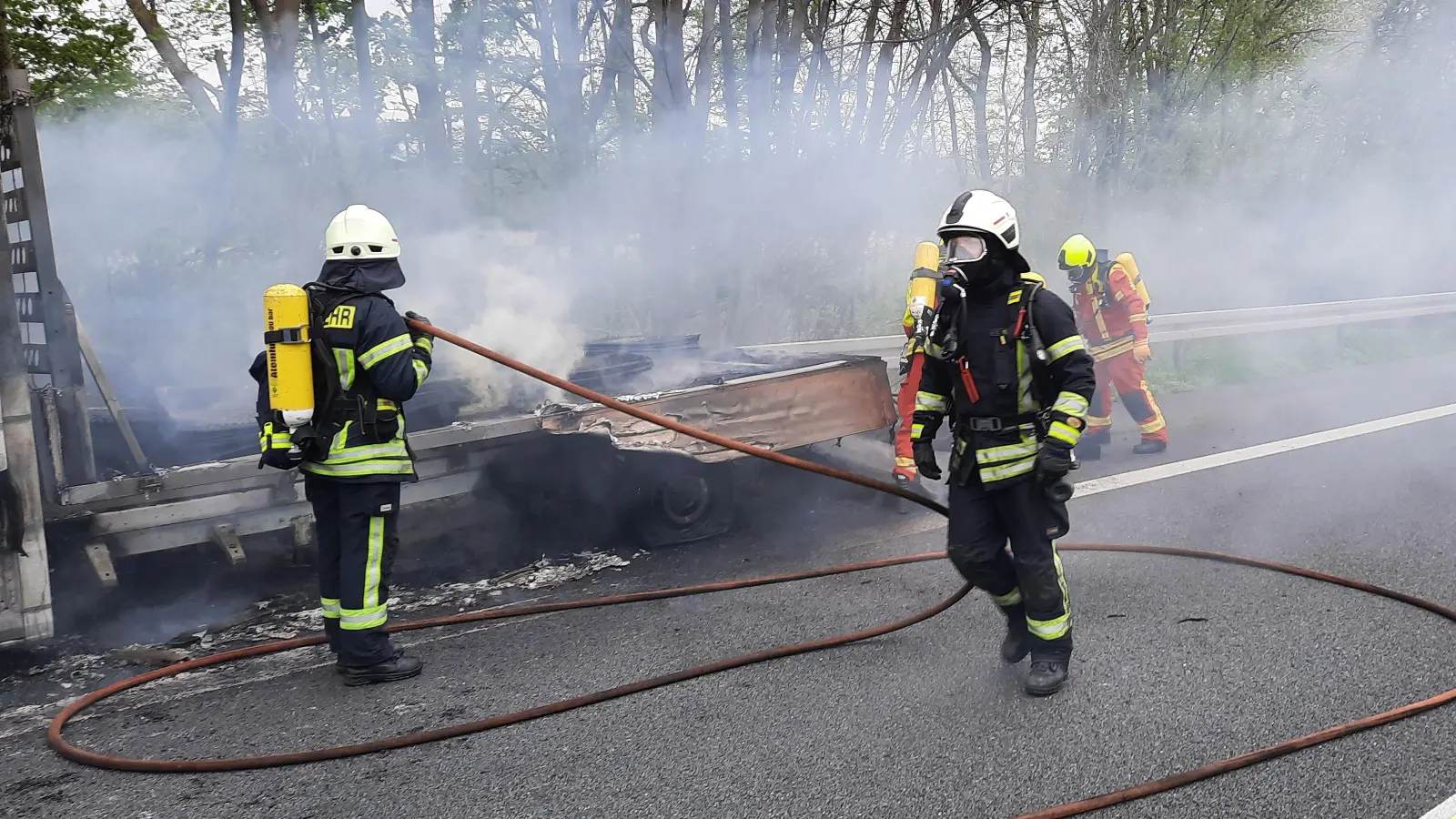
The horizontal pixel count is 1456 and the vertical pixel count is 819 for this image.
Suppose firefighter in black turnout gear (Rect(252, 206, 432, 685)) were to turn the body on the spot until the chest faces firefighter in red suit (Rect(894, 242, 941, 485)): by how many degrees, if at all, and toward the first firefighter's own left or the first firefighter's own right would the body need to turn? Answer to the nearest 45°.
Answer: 0° — they already face them

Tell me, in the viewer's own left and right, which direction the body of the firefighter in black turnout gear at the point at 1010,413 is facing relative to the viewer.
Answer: facing the viewer and to the left of the viewer

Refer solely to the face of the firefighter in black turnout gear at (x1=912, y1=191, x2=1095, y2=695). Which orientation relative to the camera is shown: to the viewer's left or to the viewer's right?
to the viewer's left

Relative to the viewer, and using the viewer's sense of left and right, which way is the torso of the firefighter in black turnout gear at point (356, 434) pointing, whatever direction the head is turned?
facing away from the viewer and to the right of the viewer

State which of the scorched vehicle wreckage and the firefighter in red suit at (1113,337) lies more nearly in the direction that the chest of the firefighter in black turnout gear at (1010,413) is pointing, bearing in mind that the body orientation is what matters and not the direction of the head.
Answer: the scorched vehicle wreckage

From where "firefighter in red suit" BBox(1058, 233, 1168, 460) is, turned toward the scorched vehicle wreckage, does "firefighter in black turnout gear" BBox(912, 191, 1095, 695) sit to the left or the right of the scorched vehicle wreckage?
left

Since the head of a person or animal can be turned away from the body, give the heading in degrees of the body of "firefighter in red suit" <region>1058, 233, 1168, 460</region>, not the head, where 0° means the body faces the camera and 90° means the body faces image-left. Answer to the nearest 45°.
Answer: approximately 45°

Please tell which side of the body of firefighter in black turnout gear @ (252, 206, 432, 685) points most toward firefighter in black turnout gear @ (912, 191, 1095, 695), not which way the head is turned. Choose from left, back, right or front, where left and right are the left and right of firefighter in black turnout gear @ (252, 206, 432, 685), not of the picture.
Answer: right

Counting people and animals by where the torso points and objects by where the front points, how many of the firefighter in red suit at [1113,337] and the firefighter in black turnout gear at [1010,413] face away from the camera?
0

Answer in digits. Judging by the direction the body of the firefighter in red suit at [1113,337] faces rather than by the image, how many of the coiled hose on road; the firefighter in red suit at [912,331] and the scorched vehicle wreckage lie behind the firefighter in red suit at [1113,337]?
0

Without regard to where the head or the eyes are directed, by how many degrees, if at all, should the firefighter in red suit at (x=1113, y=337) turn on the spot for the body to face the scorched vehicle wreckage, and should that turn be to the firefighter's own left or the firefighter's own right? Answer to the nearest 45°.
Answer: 0° — they already face it

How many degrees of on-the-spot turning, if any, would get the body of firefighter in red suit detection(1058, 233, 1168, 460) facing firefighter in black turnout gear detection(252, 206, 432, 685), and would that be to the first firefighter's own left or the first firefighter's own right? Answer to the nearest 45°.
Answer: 0° — they already face them

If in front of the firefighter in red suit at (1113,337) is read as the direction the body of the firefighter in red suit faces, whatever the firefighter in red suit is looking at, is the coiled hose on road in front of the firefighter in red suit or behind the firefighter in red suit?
in front
